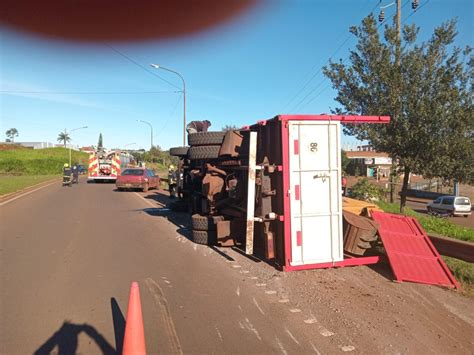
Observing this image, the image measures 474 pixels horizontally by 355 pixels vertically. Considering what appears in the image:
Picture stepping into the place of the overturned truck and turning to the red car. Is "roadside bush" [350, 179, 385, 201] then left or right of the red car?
right

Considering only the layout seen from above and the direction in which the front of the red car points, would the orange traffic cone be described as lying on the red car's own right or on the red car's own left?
on the red car's own right
